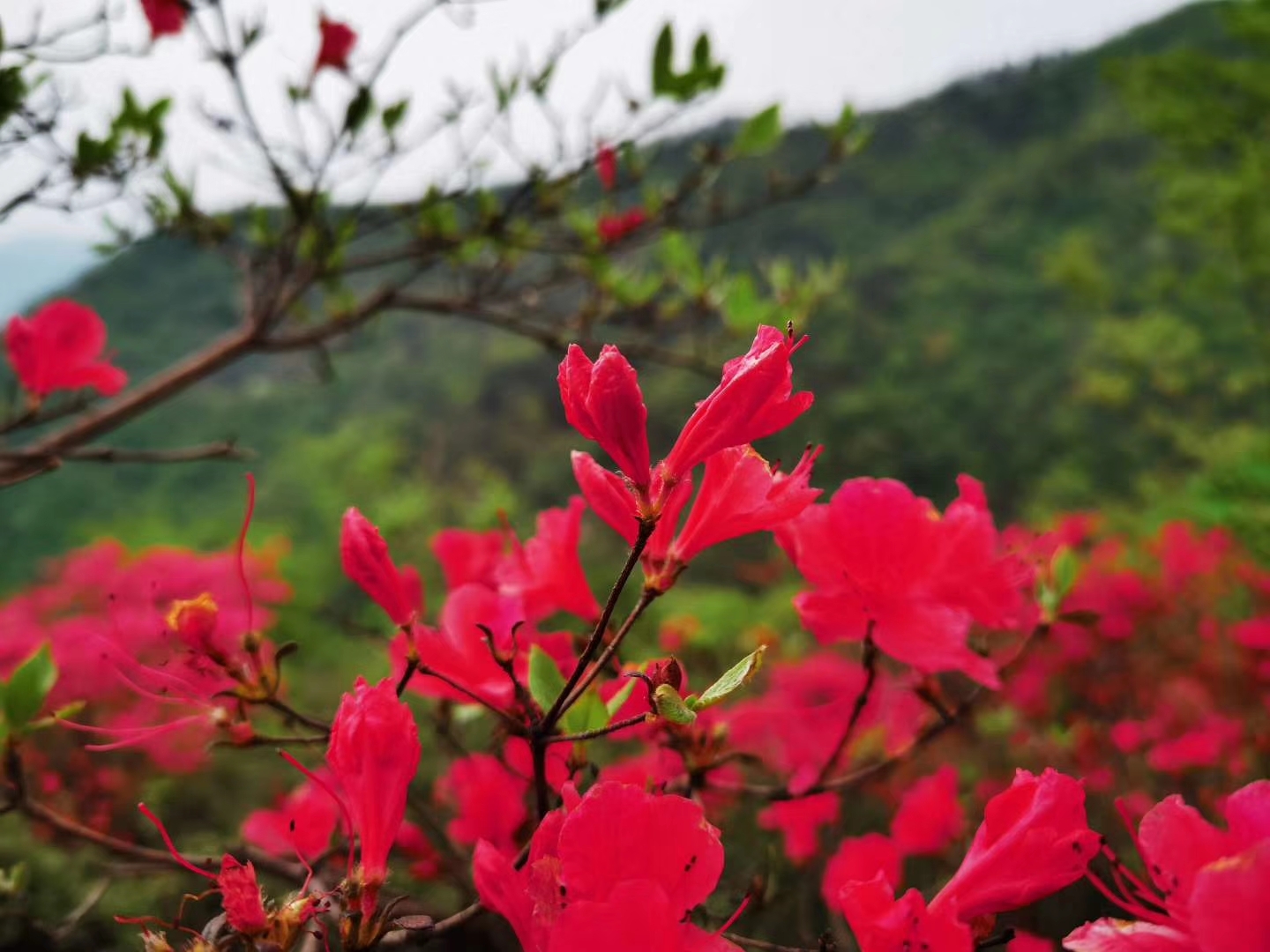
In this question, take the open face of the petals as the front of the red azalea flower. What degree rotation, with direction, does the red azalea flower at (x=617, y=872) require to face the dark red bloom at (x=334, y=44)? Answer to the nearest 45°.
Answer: approximately 180°

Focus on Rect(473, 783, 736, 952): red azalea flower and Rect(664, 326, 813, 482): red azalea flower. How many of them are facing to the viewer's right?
1

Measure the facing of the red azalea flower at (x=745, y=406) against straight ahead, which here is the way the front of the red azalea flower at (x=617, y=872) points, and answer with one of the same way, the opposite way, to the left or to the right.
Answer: to the left

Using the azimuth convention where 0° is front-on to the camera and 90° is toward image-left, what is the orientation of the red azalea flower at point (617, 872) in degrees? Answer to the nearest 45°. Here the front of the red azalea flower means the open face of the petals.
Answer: approximately 0°

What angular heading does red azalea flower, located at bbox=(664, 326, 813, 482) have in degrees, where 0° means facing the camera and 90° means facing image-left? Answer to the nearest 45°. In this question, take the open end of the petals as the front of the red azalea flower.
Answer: approximately 270°

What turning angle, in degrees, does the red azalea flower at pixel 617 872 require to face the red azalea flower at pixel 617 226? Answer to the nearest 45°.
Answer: approximately 180°
